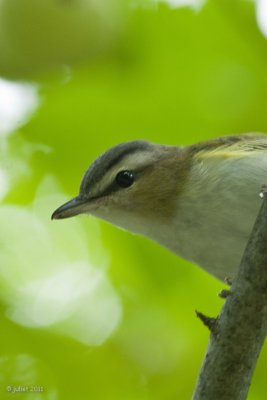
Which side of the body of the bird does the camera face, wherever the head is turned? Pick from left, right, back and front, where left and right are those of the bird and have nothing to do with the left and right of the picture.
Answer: left
